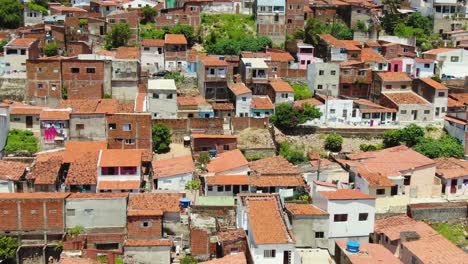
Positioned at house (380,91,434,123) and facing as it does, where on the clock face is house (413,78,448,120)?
house (413,78,448,120) is roughly at 8 o'clock from house (380,91,434,123).

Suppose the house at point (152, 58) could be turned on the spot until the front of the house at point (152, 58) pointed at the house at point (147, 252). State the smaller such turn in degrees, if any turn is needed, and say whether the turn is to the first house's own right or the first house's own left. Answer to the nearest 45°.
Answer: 0° — it already faces it

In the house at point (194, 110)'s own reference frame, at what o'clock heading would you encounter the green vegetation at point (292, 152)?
The green vegetation is roughly at 10 o'clock from the house.

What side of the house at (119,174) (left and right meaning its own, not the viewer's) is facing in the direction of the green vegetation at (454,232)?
left

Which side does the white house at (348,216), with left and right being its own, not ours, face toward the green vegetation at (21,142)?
right

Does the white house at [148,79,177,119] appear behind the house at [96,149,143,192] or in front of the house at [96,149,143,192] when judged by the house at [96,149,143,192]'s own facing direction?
behind

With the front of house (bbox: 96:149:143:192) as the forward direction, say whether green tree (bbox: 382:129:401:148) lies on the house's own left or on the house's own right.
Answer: on the house's own left

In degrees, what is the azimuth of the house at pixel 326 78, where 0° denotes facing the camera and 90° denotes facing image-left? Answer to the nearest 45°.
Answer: approximately 0°

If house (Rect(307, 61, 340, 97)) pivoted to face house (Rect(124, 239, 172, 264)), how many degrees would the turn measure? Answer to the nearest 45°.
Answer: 0° — it already faces it

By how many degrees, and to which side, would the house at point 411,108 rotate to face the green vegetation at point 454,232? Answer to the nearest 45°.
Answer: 0° — it already faces it

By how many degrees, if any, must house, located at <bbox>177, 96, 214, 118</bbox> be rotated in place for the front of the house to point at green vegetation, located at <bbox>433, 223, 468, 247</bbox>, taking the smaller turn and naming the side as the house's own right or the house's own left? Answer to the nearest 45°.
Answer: approximately 45° to the house's own left

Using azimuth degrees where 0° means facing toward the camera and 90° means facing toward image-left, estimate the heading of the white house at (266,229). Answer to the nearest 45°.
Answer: approximately 0°

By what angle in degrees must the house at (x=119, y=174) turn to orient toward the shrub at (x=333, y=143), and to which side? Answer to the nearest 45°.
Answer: approximately 135° to its left

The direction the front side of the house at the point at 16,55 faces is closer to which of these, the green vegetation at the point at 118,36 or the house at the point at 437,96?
the house
